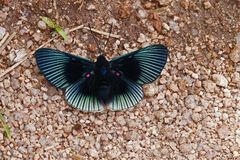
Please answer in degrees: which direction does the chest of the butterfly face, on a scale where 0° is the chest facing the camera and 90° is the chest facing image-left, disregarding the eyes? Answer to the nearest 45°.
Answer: approximately 180°

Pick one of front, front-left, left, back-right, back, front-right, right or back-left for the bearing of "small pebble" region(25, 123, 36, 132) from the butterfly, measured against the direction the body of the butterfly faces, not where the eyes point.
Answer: left

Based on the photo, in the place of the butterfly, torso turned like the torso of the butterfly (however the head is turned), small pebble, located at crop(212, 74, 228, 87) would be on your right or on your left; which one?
on your right

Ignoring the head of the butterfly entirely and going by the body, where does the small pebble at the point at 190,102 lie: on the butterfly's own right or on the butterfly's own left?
on the butterfly's own right

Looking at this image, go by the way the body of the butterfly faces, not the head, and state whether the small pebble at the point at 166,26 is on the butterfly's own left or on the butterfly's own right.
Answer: on the butterfly's own right

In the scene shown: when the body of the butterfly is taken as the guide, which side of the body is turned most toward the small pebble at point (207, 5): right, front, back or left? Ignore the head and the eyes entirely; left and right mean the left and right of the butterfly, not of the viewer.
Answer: right

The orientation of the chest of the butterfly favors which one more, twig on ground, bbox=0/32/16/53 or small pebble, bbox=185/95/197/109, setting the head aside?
the twig on ground

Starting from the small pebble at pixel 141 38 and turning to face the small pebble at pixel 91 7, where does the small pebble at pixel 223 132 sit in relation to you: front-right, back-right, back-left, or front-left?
back-left
